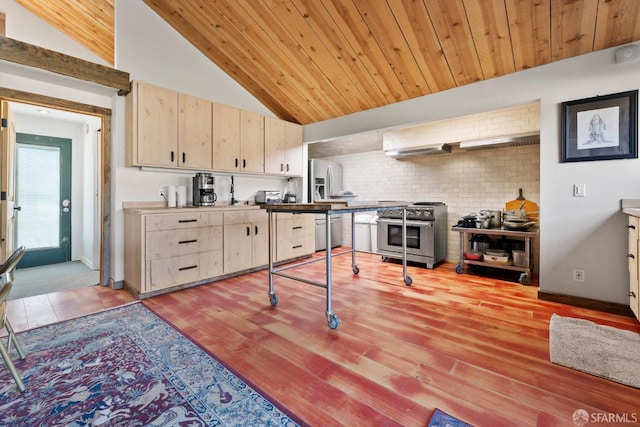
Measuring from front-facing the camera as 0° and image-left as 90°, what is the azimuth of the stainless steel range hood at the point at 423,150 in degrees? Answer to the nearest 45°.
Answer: approximately 45°

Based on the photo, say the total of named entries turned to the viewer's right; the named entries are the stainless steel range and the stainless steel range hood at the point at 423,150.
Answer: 0

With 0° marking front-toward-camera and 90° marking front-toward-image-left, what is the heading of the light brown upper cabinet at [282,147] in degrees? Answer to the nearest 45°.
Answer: approximately 315°

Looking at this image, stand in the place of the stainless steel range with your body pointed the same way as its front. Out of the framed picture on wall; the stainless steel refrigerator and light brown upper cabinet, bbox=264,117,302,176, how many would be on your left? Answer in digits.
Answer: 1

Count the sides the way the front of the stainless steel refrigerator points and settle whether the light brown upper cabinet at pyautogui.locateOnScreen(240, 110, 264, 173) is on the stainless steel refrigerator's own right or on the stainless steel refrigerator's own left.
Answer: on the stainless steel refrigerator's own right

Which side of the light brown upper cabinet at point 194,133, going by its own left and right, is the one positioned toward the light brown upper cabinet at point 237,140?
left

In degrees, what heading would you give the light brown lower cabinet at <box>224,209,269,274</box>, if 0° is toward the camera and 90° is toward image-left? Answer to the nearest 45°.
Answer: approximately 315°

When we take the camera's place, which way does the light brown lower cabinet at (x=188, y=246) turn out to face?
facing the viewer and to the right of the viewer

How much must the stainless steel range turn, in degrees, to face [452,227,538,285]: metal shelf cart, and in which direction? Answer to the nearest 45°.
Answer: approximately 135° to its left
